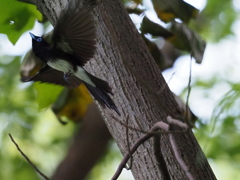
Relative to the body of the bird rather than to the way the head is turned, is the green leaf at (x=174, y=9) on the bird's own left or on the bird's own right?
on the bird's own right

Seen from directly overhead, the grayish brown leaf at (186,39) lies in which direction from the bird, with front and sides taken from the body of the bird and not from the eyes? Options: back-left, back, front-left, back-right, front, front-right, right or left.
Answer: back-right

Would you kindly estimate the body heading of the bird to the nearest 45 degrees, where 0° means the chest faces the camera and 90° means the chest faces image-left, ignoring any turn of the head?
approximately 90°
